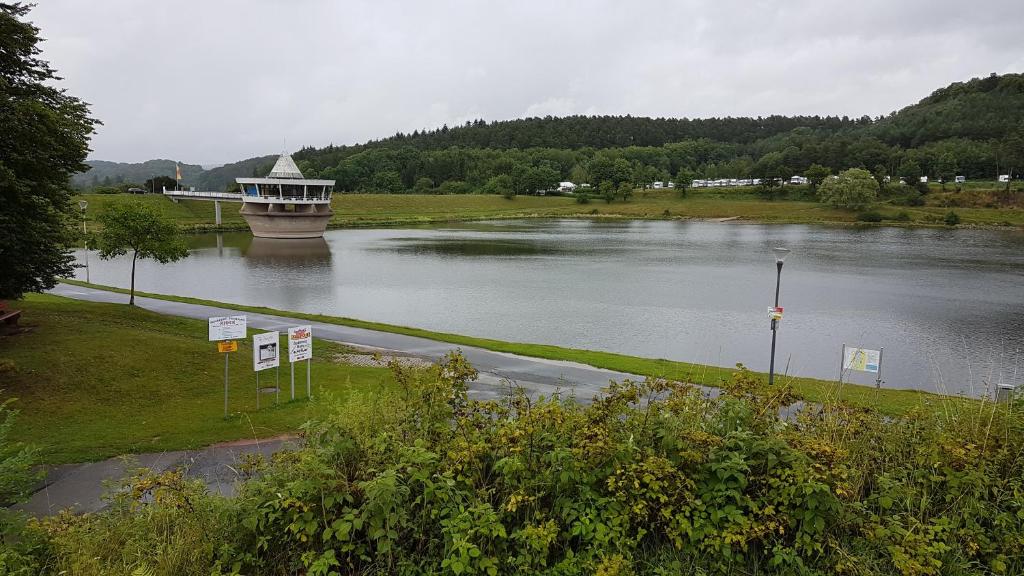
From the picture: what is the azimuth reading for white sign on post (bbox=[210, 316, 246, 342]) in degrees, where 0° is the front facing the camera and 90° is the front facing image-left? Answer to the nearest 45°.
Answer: approximately 0°

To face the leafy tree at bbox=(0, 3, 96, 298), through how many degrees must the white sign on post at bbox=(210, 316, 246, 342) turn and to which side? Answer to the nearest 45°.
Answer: approximately 135° to its right

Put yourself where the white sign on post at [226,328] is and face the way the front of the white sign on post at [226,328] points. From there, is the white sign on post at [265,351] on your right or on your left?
on your left

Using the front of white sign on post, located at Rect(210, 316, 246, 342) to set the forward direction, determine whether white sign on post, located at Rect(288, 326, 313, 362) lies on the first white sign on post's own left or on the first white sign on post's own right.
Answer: on the first white sign on post's own left
